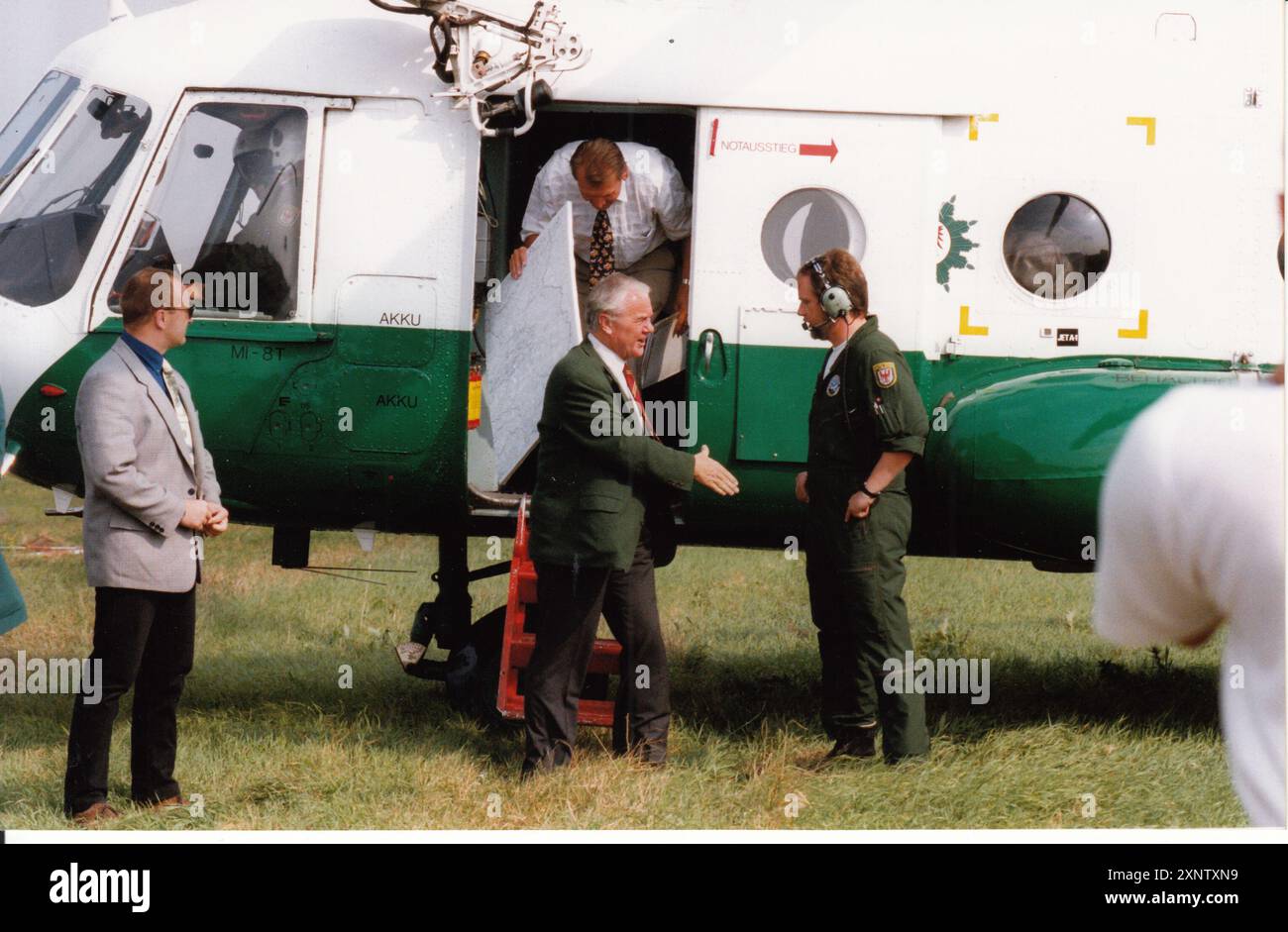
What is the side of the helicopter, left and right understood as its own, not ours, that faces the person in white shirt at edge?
left

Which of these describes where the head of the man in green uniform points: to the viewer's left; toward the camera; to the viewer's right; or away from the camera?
to the viewer's left

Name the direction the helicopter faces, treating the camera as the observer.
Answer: facing to the left of the viewer

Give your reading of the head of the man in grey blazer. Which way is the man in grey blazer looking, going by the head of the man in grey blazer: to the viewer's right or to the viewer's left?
to the viewer's right
